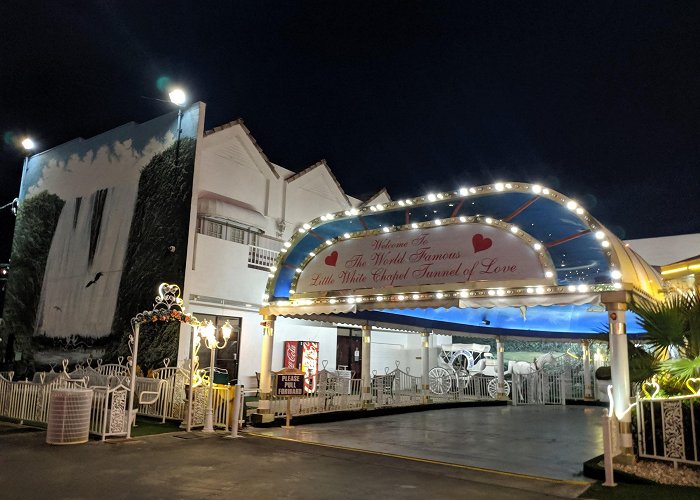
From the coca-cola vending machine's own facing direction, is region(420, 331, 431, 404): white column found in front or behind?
in front

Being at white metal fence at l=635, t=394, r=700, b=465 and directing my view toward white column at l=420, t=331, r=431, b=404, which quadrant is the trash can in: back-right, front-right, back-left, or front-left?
front-left

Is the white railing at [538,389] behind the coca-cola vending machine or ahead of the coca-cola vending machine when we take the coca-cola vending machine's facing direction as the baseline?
ahead

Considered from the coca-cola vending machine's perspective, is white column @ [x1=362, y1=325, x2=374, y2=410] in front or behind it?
in front

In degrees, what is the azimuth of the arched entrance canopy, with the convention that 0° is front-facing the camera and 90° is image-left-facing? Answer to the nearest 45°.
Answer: approximately 45°

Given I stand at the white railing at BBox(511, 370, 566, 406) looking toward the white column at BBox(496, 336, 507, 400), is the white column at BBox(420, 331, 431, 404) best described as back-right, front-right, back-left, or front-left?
front-left

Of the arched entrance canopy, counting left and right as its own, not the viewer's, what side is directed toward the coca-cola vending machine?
right

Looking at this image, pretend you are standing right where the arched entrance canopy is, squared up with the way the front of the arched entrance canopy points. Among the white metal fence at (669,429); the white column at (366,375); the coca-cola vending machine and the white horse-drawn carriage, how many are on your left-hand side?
1

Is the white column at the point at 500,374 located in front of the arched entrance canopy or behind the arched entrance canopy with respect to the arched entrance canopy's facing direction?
behind

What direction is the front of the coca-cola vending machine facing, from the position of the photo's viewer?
facing the viewer and to the right of the viewer

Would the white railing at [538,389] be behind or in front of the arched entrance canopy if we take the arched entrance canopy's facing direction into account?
behind

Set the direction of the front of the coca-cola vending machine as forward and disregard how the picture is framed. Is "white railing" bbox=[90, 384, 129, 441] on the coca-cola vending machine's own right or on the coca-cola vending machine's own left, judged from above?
on the coca-cola vending machine's own right

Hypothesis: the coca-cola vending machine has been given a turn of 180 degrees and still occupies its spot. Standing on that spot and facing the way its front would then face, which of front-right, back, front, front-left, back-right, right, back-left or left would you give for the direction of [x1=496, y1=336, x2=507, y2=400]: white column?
back-right

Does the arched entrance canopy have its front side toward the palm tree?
no

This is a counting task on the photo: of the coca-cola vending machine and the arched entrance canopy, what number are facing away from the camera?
0
